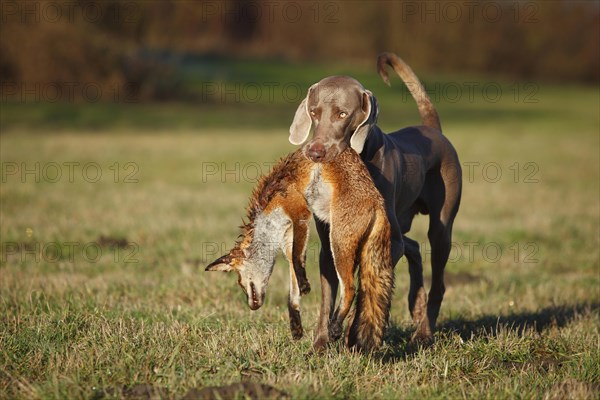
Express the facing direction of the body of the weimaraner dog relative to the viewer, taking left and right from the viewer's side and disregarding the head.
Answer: facing the viewer and to the left of the viewer
